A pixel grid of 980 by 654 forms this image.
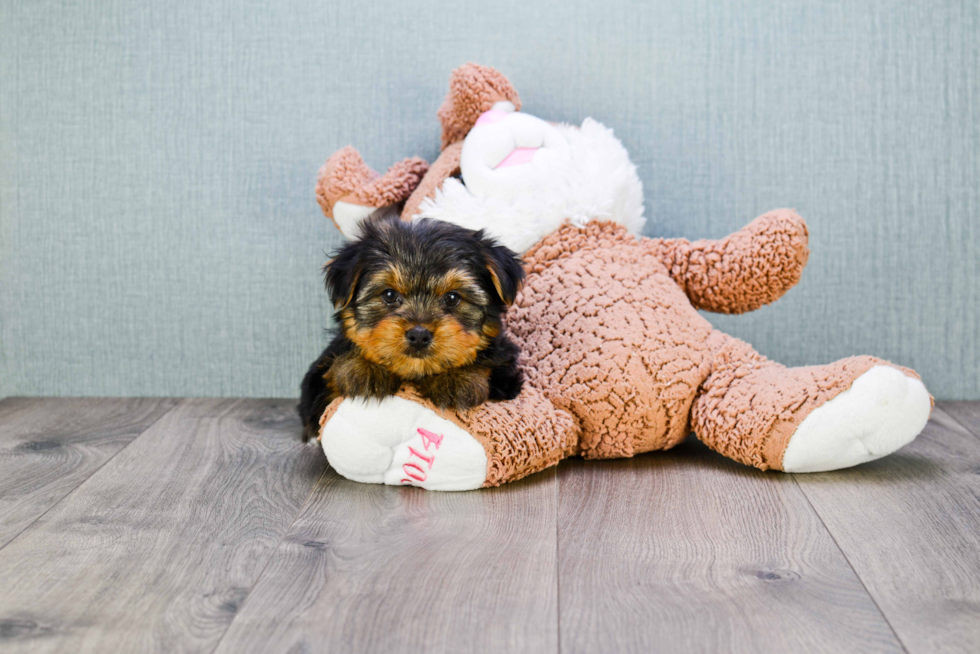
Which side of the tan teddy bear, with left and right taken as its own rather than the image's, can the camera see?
front
